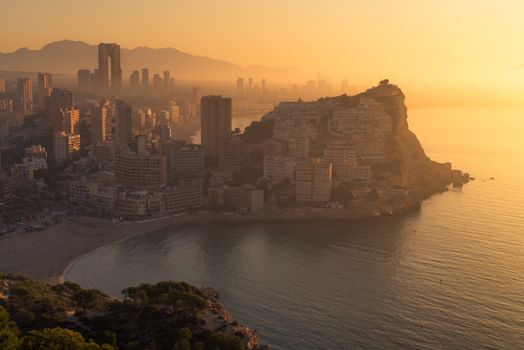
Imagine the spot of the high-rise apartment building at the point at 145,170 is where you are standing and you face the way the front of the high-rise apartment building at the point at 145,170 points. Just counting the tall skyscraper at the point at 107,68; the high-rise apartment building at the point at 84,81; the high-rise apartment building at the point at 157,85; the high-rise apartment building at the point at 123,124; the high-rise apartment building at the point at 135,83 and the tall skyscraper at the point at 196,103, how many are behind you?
6

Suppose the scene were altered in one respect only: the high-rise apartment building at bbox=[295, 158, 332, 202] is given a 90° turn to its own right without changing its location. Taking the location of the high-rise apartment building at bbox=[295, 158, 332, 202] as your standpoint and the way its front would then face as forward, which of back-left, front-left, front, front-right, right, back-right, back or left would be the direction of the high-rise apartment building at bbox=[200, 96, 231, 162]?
front-right

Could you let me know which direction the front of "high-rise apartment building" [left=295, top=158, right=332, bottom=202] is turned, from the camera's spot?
facing the viewer

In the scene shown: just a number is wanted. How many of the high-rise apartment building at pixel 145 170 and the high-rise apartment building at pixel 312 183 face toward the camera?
2

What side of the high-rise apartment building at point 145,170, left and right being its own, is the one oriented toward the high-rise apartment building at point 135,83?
back

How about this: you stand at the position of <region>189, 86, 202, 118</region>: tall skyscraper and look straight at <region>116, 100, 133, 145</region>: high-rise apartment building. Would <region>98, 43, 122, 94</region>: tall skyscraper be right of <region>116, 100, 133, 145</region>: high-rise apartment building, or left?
right

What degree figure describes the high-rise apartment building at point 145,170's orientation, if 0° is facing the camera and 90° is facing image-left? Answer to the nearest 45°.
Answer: approximately 0°

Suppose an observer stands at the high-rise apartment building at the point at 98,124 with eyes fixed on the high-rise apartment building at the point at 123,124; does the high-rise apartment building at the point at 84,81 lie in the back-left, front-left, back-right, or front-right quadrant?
back-left

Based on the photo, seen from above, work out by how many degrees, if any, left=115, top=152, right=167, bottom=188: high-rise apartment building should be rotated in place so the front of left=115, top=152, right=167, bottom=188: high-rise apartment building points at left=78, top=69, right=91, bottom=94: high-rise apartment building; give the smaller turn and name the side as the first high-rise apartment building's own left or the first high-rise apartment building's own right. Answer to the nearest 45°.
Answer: approximately 180°

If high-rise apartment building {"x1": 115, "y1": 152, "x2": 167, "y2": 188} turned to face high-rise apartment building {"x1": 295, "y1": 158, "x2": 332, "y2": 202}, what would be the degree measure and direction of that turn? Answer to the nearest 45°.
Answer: approximately 90° to its left

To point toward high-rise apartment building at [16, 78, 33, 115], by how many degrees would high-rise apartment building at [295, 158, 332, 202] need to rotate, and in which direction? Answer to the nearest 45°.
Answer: approximately 135° to its right

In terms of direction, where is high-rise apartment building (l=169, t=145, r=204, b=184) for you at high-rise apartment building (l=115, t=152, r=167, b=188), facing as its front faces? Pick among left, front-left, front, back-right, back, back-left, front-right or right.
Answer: back-left

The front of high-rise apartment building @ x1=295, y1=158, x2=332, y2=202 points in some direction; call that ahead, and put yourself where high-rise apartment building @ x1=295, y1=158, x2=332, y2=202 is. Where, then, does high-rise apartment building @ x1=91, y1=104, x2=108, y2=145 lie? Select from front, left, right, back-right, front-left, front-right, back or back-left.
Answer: back-right

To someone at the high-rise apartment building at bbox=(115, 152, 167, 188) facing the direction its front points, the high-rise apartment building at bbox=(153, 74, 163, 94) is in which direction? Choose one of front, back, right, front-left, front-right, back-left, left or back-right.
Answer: back
